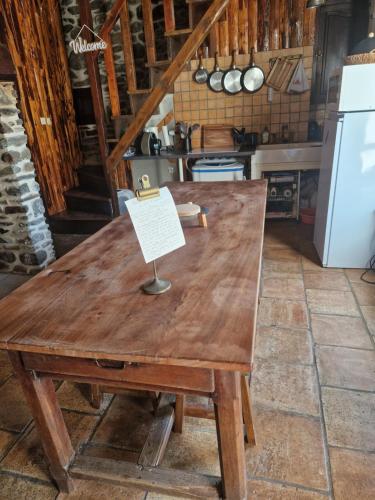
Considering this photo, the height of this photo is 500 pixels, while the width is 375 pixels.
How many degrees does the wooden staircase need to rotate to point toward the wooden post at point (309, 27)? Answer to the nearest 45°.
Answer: approximately 135° to its left

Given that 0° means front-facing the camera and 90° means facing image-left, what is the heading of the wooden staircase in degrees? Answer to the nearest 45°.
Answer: approximately 45°

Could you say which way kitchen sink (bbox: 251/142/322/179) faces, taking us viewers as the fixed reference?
facing the viewer

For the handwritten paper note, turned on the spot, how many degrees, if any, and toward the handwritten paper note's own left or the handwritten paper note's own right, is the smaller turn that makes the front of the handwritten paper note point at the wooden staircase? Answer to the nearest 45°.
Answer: approximately 180°

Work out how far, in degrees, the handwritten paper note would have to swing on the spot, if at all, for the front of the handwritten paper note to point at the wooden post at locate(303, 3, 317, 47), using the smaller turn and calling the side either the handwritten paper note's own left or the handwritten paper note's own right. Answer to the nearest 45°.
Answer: approximately 135° to the handwritten paper note's own left

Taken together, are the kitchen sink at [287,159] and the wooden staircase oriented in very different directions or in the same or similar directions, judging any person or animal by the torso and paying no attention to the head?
same or similar directions

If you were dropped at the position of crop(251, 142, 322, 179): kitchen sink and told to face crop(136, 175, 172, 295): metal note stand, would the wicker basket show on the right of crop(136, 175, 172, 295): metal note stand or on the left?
left

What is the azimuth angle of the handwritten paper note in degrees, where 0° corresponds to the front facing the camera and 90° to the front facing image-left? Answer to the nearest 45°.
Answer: approximately 0°

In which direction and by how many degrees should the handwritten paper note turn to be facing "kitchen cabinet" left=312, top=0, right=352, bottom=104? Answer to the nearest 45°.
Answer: approximately 135° to its left

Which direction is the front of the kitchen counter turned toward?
toward the camera

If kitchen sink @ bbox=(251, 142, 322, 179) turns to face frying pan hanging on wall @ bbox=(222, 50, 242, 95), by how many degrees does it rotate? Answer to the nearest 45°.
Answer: approximately 135° to its right

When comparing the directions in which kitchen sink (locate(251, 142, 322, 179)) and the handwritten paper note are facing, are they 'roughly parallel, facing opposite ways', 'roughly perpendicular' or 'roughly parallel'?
roughly parallel

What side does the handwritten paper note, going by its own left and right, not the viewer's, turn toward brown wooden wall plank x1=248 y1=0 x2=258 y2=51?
back

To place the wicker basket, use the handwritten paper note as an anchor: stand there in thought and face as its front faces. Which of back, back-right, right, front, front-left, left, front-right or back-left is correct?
back-left

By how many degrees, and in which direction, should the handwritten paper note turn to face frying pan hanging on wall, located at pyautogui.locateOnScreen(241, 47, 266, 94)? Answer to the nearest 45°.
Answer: approximately 180°
